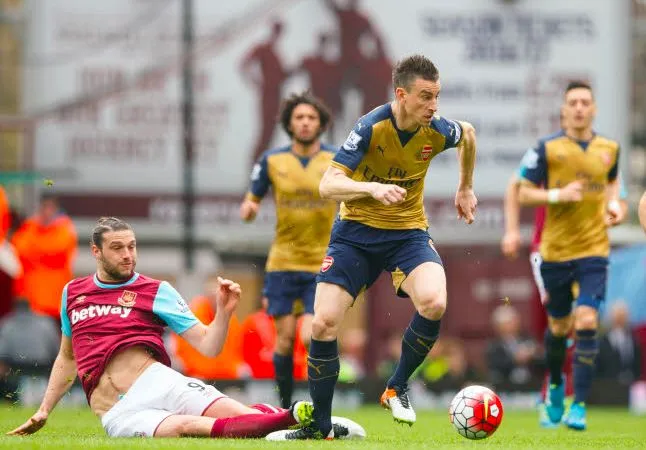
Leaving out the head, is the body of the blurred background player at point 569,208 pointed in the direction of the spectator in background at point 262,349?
no

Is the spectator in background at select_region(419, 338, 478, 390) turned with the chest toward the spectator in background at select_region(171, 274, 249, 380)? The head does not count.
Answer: no

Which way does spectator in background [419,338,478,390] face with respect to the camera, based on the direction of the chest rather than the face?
toward the camera

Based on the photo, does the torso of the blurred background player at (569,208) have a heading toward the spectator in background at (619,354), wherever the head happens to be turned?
no

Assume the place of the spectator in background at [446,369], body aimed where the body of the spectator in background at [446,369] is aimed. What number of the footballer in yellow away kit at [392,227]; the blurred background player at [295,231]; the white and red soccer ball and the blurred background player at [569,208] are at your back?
0

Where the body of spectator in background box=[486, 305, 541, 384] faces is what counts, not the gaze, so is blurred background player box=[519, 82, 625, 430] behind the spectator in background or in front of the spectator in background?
in front

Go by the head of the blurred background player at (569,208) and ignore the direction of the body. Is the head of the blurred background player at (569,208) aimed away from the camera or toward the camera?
toward the camera

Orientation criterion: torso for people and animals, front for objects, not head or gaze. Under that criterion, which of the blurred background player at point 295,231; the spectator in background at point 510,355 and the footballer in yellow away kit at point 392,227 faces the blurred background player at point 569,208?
the spectator in background

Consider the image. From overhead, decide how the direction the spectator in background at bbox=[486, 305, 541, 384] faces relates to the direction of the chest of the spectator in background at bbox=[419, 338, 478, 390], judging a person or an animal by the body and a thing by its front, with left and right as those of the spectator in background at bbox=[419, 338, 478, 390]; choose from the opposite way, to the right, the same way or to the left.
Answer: the same way

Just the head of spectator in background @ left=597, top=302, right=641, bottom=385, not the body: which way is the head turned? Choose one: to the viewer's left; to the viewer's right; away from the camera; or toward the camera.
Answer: toward the camera

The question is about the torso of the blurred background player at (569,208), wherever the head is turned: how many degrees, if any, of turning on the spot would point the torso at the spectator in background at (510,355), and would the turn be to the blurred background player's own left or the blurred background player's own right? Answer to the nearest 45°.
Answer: approximately 180°

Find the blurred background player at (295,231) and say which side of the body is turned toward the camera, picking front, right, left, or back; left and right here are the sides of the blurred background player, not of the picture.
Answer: front

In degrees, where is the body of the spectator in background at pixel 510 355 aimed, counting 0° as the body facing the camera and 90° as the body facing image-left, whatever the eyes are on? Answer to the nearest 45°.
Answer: approximately 0°

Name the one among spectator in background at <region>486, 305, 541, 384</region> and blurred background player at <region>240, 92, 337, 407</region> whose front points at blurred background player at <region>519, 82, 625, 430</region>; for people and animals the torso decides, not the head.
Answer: the spectator in background

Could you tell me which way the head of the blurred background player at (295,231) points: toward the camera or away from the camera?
toward the camera

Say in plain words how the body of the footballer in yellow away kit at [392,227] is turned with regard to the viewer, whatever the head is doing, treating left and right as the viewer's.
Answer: facing the viewer and to the right of the viewer
